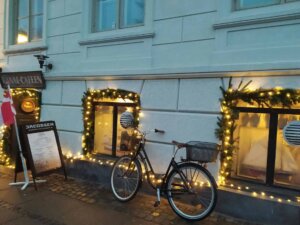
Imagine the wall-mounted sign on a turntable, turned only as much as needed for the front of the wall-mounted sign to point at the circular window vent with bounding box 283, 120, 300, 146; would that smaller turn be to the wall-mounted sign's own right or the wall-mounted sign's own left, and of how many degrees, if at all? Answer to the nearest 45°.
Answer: approximately 90° to the wall-mounted sign's own left

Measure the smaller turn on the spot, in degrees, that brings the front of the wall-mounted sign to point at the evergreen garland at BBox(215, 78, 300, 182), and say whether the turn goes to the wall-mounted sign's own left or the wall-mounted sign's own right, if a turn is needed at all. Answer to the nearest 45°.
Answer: approximately 90° to the wall-mounted sign's own left

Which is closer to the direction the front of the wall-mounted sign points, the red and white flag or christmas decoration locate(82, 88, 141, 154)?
the red and white flag

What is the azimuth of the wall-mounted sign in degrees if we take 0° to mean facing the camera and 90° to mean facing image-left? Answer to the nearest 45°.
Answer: approximately 45°

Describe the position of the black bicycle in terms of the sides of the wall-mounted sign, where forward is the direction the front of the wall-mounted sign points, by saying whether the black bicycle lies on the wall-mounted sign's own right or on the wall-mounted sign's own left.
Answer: on the wall-mounted sign's own left

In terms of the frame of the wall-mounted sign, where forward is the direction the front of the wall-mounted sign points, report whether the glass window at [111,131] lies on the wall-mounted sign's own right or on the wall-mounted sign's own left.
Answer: on the wall-mounted sign's own left

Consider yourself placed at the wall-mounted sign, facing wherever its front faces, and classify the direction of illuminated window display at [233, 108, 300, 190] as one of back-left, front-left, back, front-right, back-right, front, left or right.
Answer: left

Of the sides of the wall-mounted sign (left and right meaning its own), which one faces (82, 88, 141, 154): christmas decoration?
left
